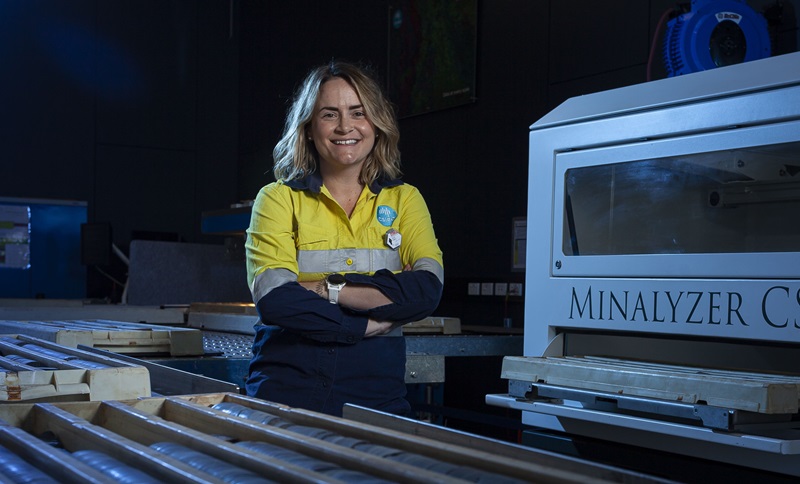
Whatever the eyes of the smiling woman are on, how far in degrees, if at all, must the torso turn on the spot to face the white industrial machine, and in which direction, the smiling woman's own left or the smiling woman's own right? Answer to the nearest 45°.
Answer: approximately 90° to the smiling woman's own left

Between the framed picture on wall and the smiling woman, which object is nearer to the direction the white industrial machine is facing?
the smiling woman

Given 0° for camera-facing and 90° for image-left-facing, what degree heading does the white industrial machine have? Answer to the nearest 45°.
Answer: approximately 45°

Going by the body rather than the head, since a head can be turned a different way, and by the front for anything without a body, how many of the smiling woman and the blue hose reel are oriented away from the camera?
0

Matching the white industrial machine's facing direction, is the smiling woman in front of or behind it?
in front

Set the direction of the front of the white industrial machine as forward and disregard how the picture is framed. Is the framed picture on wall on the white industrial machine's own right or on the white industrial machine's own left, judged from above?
on the white industrial machine's own right

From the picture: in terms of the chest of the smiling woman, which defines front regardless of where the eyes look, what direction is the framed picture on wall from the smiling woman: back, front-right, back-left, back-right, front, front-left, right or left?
back

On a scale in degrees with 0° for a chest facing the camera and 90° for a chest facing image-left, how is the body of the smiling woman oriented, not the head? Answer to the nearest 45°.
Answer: approximately 0°

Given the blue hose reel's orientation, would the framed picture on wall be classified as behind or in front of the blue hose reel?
behind

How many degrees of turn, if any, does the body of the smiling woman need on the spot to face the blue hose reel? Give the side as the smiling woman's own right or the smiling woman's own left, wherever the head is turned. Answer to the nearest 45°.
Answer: approximately 135° to the smiling woman's own left

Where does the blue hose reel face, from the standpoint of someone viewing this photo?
facing the viewer and to the right of the viewer

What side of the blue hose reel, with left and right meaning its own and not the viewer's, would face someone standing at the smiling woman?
right
